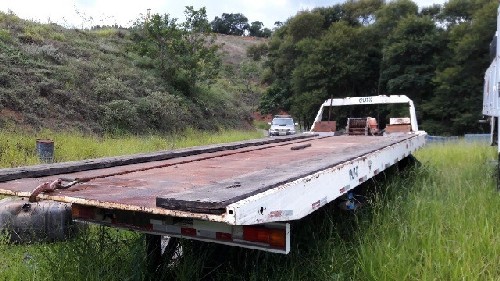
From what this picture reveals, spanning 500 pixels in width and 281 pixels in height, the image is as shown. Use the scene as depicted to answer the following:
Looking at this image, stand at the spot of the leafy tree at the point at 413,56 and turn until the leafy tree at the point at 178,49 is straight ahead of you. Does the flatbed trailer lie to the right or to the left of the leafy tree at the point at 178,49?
left

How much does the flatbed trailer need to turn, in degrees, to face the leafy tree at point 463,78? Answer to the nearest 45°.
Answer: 0° — it already faces it

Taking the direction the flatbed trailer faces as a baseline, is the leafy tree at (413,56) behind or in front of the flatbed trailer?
in front

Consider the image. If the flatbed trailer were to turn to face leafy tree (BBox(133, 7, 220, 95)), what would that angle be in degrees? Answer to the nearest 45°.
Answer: approximately 45° to its left

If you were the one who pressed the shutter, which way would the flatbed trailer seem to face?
facing away from the viewer and to the right of the viewer
